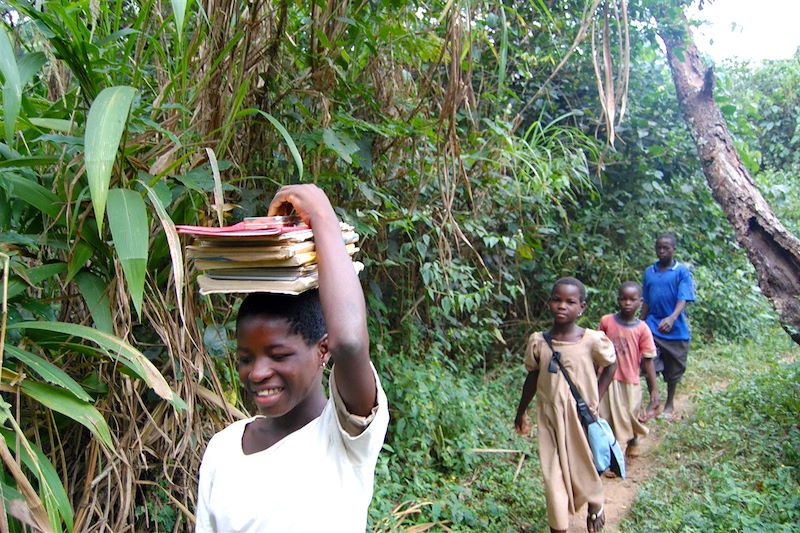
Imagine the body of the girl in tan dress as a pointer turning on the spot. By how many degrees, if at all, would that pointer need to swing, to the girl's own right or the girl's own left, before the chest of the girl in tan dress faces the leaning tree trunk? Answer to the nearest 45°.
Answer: approximately 135° to the girl's own left

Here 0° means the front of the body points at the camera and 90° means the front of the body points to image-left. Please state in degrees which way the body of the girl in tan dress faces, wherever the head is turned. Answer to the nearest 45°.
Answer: approximately 0°

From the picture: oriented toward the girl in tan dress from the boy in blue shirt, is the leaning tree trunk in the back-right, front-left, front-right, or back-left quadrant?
back-left

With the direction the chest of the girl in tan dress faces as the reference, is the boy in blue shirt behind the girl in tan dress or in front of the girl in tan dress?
behind
